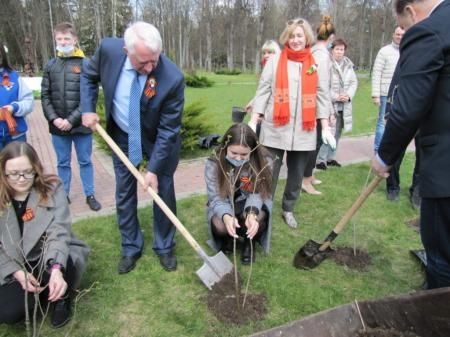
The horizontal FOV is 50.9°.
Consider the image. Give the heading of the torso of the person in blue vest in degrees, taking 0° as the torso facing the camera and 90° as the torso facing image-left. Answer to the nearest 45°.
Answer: approximately 0°

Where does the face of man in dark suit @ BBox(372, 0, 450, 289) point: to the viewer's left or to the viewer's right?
to the viewer's left

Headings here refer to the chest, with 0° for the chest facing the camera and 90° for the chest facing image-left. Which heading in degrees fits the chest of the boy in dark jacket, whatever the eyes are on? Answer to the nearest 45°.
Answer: approximately 0°

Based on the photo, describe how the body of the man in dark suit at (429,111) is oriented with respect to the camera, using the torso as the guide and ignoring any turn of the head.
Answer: to the viewer's left

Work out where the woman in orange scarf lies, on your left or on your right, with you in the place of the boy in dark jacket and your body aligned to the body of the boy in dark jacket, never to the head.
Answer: on your left

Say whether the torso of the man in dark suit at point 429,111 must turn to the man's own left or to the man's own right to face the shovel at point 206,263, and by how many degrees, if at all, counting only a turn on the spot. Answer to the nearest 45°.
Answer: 0° — they already face it

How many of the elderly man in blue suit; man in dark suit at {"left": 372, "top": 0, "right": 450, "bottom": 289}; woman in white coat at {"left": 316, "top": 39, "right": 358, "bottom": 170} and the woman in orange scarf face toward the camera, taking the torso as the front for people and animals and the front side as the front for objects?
3
